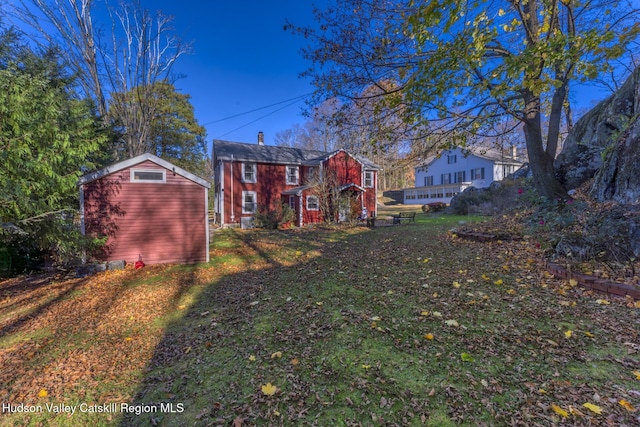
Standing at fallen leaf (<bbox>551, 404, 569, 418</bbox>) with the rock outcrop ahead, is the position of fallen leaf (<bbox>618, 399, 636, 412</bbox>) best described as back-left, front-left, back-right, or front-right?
front-right

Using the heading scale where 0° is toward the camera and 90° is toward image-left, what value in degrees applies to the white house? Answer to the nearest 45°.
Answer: approximately 45°

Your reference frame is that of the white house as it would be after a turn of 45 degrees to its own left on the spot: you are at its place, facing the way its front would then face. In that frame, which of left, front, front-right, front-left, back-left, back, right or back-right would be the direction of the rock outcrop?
front

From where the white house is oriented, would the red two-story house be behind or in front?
in front

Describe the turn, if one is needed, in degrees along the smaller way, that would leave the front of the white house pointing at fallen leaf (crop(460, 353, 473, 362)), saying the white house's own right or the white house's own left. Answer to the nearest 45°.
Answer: approximately 45° to the white house's own left

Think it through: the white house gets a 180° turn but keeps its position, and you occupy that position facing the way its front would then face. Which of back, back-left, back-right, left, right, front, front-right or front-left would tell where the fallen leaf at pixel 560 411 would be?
back-right

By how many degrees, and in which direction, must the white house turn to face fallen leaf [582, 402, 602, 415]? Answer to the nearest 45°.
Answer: approximately 45° to its left

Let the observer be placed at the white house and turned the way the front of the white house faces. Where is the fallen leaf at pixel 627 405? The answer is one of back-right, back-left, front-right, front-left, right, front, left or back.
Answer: front-left
